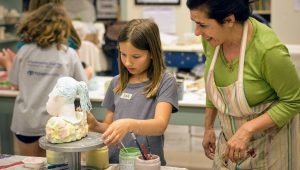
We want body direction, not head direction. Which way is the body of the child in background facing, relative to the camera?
away from the camera

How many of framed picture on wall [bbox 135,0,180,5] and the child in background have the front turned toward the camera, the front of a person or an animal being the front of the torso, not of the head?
1

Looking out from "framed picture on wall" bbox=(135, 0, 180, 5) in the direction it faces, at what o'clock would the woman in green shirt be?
The woman in green shirt is roughly at 12 o'clock from the framed picture on wall.

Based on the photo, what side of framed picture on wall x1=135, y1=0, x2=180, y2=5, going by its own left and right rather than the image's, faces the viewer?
front

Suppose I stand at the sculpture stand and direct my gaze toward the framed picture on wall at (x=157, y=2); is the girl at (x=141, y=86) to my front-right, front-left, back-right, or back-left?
front-right

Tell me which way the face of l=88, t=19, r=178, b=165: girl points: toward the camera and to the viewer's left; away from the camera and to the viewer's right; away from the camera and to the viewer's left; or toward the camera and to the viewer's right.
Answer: toward the camera and to the viewer's left

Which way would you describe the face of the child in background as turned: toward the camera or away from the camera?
away from the camera

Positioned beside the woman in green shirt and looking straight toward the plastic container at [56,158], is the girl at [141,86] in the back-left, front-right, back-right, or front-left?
front-right

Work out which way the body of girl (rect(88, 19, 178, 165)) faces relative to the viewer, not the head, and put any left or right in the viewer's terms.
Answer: facing the viewer and to the left of the viewer

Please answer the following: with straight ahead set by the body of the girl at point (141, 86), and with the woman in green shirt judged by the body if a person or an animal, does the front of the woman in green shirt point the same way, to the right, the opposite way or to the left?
the same way

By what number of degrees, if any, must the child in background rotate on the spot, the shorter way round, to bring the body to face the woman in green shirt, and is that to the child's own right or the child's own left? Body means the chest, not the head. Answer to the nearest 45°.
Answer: approximately 135° to the child's own right

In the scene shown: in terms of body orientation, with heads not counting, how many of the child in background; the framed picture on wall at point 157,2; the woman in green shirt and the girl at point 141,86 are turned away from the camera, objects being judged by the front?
1

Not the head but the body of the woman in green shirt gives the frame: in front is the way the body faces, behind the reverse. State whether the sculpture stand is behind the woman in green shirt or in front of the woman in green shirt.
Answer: in front

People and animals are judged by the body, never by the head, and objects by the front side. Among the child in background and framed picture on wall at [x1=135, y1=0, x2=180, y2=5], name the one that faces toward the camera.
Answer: the framed picture on wall

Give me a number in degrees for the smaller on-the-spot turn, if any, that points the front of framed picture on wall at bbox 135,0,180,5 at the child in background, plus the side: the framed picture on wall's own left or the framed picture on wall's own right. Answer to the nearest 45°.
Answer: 0° — it already faces them

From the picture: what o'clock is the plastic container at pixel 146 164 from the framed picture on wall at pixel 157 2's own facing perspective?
The plastic container is roughly at 12 o'clock from the framed picture on wall.
